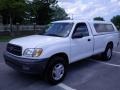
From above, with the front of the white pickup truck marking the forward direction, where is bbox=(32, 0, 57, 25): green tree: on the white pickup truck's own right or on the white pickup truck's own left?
on the white pickup truck's own right

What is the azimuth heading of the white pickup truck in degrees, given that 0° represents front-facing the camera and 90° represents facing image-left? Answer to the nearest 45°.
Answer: approximately 45°
